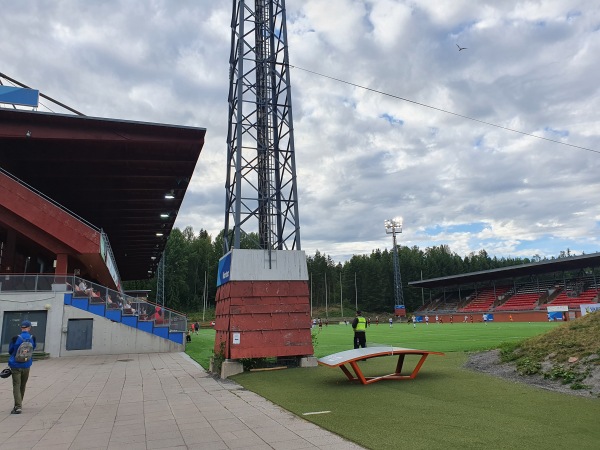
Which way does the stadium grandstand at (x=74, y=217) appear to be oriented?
to the viewer's right
